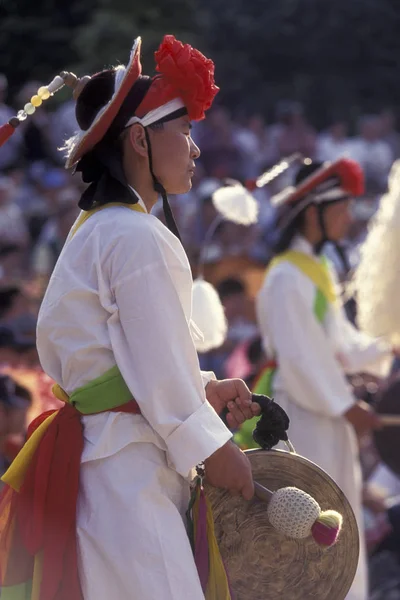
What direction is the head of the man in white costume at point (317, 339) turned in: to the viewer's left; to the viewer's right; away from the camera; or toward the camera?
to the viewer's right

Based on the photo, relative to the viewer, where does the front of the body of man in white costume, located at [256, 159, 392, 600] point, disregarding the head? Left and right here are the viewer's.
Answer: facing to the right of the viewer

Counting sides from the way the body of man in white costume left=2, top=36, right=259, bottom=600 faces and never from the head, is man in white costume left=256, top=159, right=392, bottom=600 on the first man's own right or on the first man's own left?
on the first man's own left

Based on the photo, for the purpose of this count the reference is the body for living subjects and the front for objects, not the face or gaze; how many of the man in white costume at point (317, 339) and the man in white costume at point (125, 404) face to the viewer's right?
2

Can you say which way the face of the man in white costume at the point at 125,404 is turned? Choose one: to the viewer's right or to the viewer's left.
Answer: to the viewer's right

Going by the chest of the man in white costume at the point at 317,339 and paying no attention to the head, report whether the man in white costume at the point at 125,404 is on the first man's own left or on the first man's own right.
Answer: on the first man's own right

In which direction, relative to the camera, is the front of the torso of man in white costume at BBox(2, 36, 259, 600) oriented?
to the viewer's right
